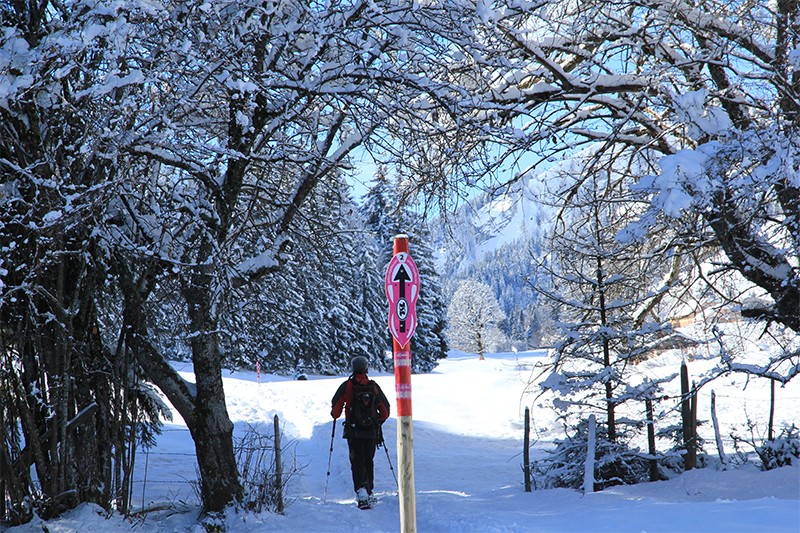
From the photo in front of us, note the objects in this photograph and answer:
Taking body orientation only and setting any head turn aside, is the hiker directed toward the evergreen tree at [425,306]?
yes

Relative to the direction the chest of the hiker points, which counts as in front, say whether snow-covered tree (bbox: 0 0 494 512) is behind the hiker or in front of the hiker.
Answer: behind

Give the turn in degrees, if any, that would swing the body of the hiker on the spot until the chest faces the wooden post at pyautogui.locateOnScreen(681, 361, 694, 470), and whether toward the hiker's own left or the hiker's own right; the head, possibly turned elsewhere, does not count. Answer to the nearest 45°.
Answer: approximately 90° to the hiker's own right

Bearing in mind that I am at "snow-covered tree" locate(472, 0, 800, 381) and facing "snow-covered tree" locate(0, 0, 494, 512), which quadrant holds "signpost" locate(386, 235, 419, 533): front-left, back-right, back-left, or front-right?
front-left

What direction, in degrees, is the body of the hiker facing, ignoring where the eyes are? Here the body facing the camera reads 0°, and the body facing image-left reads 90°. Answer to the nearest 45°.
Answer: approximately 180°

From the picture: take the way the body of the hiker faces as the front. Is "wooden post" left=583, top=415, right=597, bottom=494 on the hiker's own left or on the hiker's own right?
on the hiker's own right

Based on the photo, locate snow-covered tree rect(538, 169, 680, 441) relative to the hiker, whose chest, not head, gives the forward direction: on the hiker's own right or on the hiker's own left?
on the hiker's own right

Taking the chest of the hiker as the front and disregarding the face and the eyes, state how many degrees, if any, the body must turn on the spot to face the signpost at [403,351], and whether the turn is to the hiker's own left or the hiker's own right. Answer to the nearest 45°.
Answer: approximately 180°

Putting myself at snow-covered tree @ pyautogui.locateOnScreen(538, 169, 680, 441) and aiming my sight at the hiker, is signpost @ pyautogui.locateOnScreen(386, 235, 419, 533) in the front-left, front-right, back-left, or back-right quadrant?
front-left
